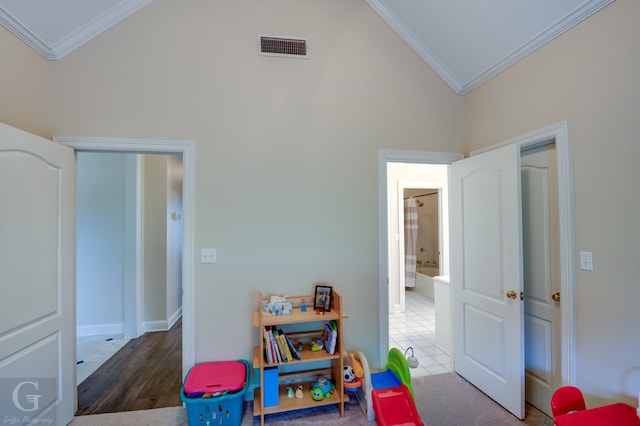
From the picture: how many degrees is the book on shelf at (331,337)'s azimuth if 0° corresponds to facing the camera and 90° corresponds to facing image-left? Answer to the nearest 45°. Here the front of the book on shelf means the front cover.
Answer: approximately 45°

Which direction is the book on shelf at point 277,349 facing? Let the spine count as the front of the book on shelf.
toward the camera

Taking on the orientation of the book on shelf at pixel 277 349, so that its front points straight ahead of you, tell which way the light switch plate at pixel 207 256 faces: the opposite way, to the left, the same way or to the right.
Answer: the same way

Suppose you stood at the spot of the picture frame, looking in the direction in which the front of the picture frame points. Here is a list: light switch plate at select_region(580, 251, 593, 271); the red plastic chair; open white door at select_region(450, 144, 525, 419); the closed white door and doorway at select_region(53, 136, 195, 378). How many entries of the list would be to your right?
1

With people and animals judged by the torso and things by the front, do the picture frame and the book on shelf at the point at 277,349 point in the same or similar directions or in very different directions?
same or similar directions

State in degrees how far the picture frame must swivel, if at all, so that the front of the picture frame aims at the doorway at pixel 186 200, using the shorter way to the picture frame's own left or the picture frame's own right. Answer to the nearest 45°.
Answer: approximately 90° to the picture frame's own right

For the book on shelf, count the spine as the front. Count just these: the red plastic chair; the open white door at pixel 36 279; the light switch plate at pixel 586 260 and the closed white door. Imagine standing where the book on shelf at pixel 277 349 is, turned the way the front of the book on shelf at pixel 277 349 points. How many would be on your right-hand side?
1

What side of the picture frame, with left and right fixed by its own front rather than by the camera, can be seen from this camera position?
front

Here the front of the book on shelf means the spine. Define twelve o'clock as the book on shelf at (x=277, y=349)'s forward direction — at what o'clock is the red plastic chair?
The red plastic chair is roughly at 10 o'clock from the book on shelf.

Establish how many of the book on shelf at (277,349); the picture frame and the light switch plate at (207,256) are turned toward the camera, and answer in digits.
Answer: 3

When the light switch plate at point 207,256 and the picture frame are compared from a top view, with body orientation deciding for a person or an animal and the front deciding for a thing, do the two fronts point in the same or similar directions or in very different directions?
same or similar directions

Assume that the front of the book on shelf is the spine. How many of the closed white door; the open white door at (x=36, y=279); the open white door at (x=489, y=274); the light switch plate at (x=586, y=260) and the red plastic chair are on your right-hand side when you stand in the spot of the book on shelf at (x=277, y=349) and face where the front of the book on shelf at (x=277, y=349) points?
1

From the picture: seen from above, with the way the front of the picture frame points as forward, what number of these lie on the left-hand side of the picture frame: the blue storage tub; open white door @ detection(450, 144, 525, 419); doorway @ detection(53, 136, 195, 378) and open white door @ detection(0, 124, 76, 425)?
1

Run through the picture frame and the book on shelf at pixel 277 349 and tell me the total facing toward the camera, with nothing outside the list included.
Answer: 2
